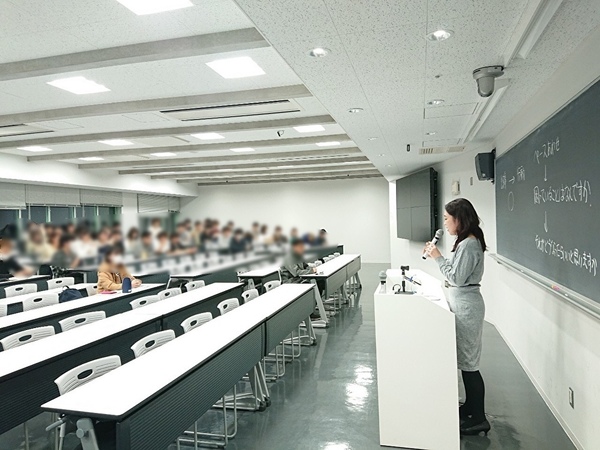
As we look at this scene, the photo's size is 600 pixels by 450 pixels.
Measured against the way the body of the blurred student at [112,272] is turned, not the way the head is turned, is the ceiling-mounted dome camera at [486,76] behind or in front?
in front

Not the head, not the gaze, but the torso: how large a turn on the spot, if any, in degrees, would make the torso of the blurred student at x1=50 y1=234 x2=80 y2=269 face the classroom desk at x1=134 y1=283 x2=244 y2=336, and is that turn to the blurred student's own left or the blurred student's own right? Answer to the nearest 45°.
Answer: approximately 45° to the blurred student's own right

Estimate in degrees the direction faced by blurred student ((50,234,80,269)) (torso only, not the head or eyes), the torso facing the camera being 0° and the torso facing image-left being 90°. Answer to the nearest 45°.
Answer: approximately 315°

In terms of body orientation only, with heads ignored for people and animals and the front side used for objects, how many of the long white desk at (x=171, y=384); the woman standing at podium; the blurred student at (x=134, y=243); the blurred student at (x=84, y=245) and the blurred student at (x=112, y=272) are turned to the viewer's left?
1

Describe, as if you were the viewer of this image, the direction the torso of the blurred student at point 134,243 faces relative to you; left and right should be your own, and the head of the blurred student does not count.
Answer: facing the viewer and to the right of the viewer

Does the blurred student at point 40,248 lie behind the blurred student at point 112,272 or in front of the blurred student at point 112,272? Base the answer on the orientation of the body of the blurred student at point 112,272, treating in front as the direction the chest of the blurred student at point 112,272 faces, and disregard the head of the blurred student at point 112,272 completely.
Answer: behind

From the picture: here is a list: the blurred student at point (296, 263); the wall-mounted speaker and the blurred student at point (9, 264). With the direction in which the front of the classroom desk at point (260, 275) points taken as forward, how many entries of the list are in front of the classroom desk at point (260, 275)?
2

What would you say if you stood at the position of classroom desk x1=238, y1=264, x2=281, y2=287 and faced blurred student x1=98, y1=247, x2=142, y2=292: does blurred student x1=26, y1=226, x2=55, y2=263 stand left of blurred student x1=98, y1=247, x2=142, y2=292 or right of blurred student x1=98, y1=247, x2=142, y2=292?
right

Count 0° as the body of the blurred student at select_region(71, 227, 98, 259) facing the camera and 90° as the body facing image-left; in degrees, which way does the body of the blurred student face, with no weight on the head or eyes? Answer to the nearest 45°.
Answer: approximately 315°

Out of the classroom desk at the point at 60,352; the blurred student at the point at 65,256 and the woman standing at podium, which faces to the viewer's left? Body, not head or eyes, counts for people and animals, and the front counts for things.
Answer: the woman standing at podium

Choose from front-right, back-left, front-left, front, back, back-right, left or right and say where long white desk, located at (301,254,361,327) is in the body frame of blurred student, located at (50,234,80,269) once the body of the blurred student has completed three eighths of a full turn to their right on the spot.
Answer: back-left
